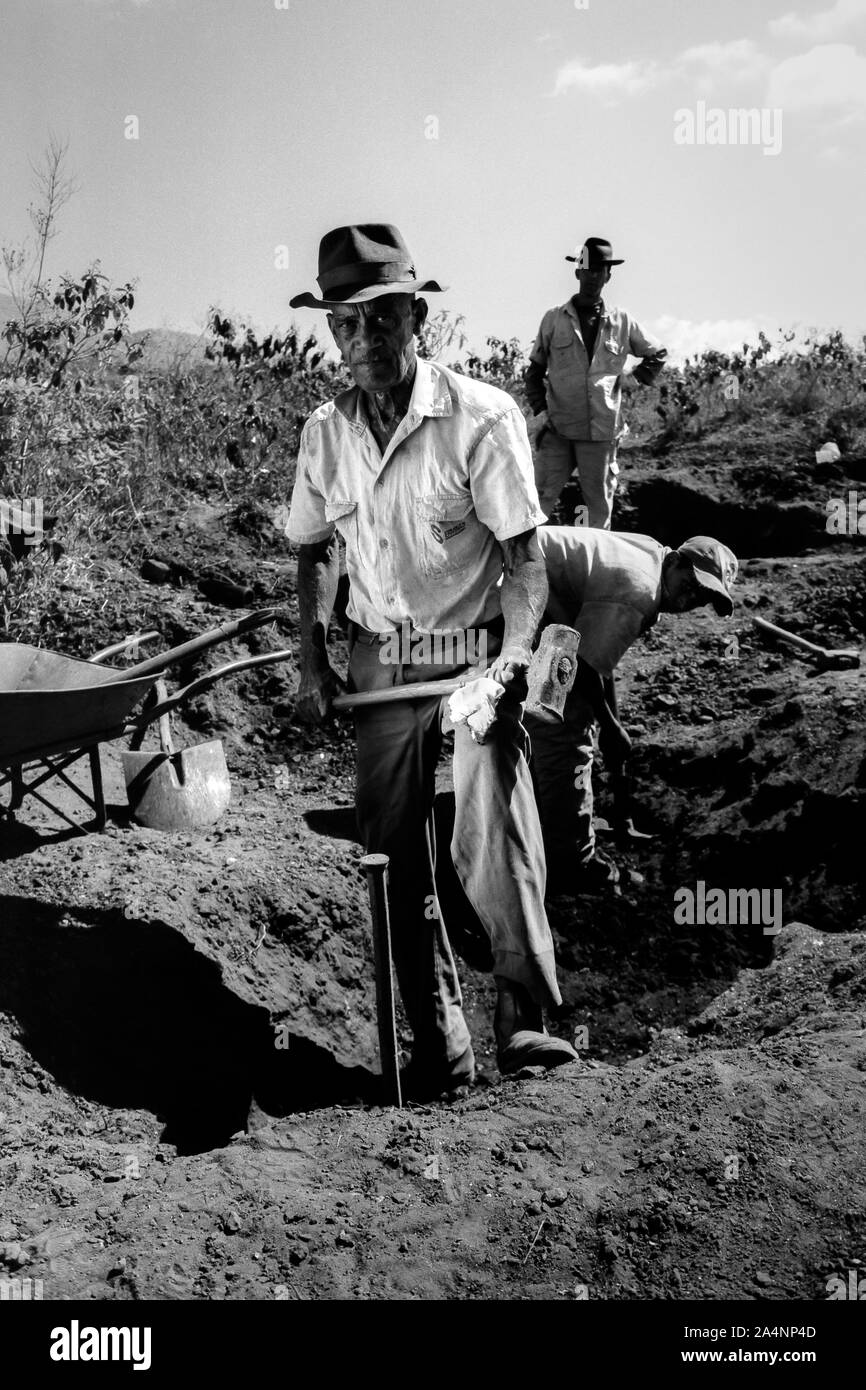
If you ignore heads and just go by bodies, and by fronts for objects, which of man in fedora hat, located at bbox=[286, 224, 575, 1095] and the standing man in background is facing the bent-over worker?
the standing man in background

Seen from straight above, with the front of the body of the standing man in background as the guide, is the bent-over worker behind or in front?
in front

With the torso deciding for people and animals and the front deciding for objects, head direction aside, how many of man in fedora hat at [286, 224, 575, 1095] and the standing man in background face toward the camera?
2

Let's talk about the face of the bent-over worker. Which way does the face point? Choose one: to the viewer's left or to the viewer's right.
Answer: to the viewer's right

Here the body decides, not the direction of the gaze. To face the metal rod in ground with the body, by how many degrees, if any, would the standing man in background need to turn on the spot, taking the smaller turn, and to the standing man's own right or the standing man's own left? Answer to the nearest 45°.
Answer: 0° — they already face it

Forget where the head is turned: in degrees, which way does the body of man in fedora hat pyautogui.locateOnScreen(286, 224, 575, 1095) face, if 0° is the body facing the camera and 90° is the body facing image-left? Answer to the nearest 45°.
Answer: approximately 0°

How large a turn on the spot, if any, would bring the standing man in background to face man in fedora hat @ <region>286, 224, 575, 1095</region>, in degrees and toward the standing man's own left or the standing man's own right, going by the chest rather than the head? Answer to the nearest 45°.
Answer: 0° — they already face them

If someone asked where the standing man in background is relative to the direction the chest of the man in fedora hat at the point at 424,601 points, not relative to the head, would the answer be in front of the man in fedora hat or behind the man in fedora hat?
behind
